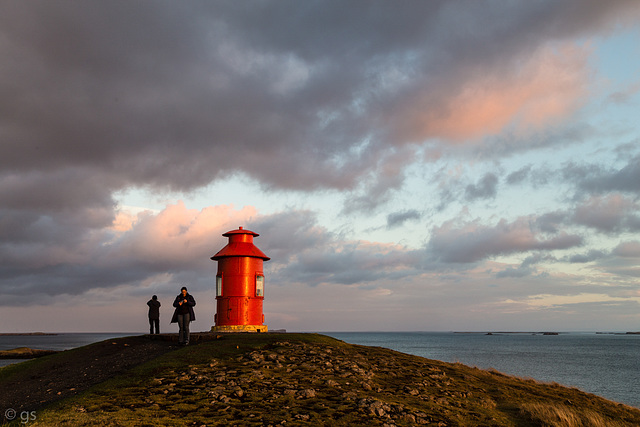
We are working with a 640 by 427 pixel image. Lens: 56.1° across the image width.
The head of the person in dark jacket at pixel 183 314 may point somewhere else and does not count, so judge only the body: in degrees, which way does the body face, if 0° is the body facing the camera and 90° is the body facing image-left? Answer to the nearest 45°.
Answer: approximately 0°

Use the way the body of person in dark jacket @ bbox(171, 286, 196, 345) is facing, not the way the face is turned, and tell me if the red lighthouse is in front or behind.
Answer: behind

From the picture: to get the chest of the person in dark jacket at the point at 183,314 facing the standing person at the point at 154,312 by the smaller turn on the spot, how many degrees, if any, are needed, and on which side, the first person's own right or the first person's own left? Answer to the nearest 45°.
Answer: approximately 180°
